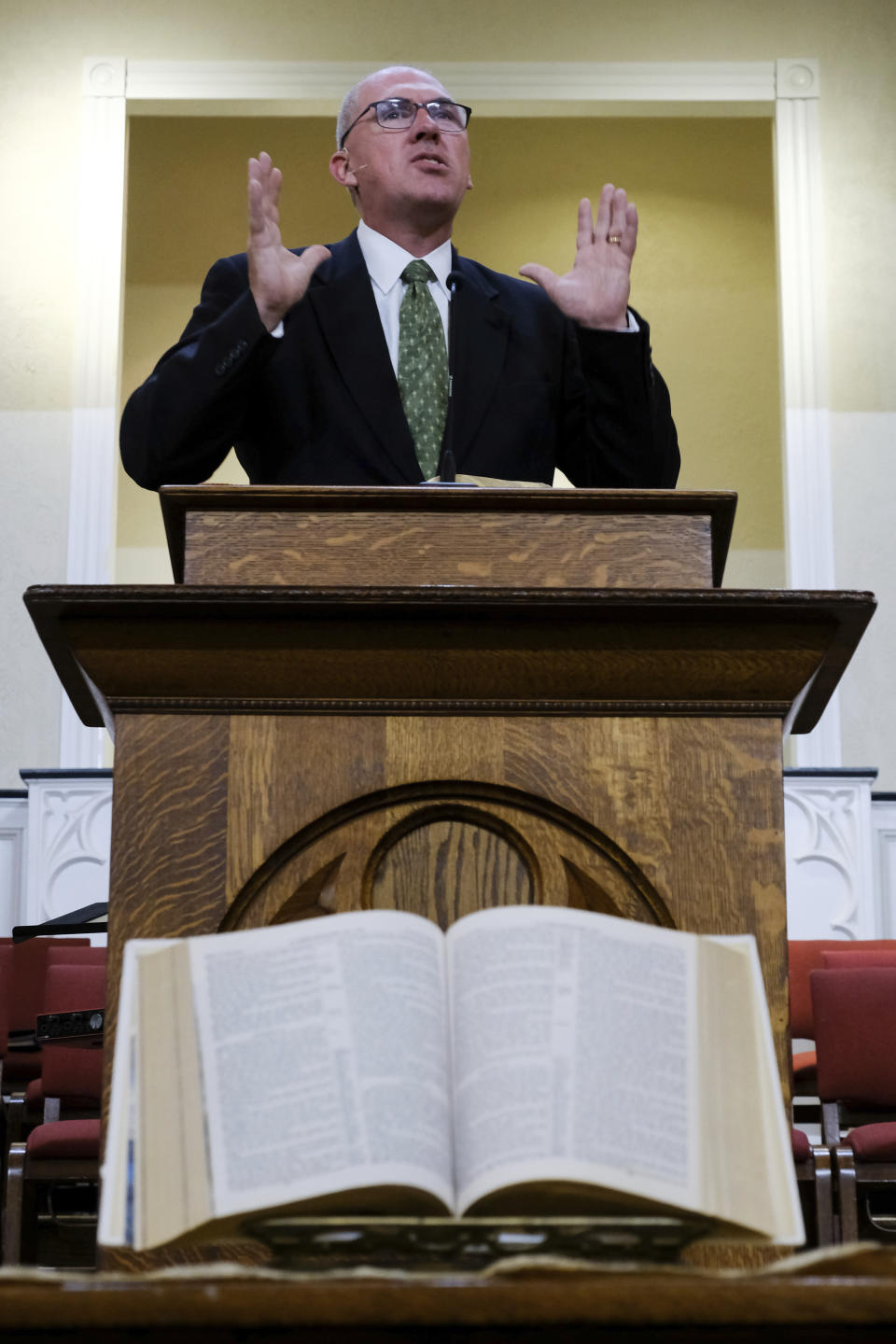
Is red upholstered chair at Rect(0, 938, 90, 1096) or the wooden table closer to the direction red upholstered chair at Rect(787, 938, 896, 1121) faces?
the wooden table

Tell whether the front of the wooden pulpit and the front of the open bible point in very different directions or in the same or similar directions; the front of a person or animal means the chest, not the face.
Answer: same or similar directions

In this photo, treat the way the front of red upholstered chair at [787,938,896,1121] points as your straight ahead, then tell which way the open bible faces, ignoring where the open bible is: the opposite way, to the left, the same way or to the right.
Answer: the same way

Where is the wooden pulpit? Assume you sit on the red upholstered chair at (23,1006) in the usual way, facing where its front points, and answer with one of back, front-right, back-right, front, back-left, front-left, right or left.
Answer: front

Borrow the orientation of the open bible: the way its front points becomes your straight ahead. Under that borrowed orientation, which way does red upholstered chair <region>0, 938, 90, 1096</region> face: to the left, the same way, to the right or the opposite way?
the same way

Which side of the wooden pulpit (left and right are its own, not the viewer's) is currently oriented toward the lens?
front

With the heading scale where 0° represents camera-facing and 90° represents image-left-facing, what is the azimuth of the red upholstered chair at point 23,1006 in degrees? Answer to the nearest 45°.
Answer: approximately 0°

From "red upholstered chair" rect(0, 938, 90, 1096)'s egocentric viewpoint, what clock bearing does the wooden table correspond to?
The wooden table is roughly at 12 o'clock from the red upholstered chair.

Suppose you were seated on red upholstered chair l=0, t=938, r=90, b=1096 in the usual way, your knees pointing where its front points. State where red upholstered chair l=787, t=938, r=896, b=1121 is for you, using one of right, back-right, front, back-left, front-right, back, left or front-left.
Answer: left

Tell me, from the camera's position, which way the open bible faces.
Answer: facing the viewer

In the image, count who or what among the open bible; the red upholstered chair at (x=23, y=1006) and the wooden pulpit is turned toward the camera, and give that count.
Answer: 3

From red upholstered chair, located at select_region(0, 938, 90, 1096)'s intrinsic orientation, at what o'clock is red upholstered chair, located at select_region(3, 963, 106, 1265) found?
red upholstered chair, located at select_region(3, 963, 106, 1265) is roughly at 12 o'clock from red upholstered chair, located at select_region(0, 938, 90, 1096).

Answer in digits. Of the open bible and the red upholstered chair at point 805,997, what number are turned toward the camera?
2

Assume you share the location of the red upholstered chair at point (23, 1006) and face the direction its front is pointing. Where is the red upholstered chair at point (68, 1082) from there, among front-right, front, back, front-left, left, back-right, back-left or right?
front

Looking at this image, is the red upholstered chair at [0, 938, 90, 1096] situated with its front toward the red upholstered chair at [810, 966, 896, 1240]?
no
